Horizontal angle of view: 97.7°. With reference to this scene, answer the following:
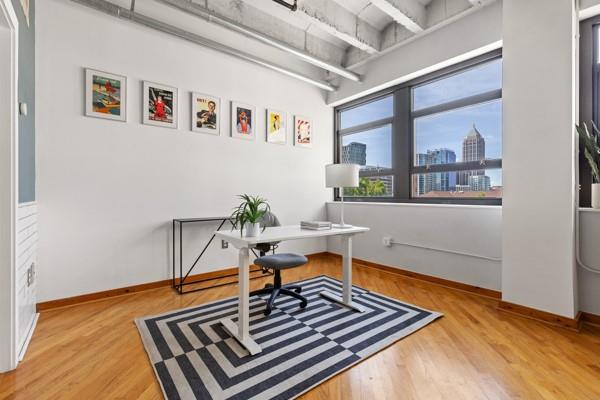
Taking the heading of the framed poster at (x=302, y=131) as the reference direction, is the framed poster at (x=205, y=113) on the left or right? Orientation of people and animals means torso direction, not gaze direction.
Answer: on its right

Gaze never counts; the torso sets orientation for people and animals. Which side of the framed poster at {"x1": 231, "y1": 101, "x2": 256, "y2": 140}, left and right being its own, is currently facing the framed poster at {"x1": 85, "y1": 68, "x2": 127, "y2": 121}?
right

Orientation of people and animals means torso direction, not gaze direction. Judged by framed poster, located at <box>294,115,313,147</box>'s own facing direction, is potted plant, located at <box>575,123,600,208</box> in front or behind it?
in front

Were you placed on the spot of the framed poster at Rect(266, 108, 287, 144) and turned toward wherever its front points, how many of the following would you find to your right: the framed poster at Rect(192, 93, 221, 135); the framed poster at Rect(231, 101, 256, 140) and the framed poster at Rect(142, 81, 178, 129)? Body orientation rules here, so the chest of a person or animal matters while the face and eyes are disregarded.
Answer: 3

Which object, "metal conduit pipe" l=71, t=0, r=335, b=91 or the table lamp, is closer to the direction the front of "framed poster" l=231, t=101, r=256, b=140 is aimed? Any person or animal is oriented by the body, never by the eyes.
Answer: the table lamp

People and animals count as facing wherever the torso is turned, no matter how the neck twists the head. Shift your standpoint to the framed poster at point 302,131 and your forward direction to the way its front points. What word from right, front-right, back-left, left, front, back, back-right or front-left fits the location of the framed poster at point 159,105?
right

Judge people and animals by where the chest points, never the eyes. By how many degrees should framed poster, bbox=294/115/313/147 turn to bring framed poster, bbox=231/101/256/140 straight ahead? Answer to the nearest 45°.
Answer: approximately 90° to its right
